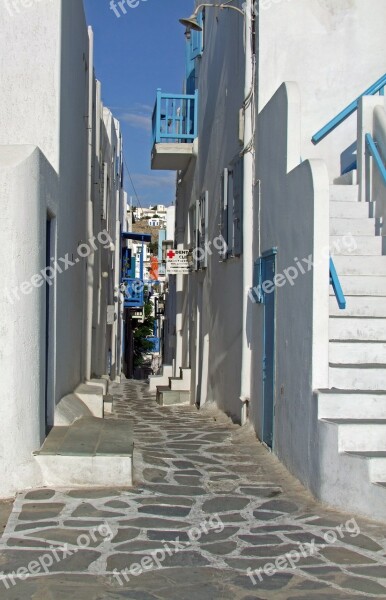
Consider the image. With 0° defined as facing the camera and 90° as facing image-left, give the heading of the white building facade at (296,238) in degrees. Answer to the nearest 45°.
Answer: approximately 90°

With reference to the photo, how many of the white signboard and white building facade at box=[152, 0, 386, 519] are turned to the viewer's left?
1

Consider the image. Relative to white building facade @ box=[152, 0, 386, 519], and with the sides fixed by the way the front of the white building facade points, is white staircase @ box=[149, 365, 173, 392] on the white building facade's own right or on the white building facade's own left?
on the white building facade's own right

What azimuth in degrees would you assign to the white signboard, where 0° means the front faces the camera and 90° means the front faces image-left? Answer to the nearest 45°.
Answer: approximately 0°

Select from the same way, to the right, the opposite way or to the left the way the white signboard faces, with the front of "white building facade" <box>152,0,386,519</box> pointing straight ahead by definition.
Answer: to the left

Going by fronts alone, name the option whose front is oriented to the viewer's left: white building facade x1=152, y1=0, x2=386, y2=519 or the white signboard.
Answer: the white building facade

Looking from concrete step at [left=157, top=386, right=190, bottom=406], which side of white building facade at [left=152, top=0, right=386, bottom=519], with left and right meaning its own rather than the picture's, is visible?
right

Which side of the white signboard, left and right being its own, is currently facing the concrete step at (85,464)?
front
